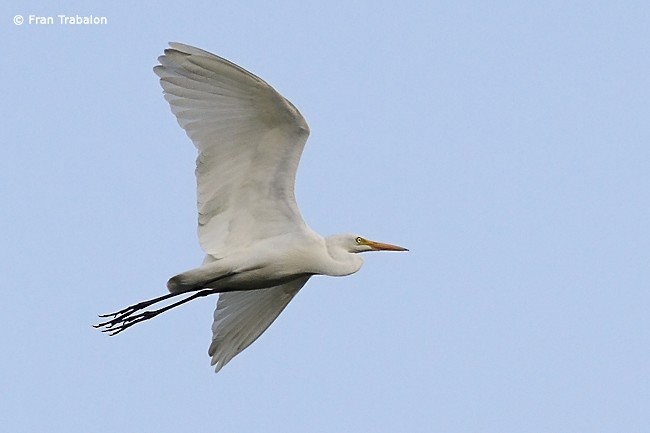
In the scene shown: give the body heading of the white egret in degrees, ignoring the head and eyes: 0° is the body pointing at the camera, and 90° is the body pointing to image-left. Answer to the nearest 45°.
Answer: approximately 270°
